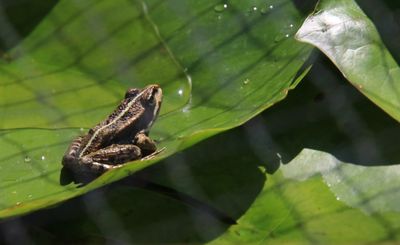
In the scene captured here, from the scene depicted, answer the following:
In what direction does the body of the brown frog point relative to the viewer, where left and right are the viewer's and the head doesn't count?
facing away from the viewer and to the right of the viewer

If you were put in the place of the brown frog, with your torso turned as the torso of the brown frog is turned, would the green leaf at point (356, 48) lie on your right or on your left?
on your right

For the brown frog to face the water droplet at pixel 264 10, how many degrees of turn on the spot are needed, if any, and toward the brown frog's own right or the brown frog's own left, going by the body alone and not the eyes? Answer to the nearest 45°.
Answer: approximately 45° to the brown frog's own right

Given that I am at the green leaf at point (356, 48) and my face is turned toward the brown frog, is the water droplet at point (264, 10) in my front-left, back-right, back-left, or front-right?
front-right
